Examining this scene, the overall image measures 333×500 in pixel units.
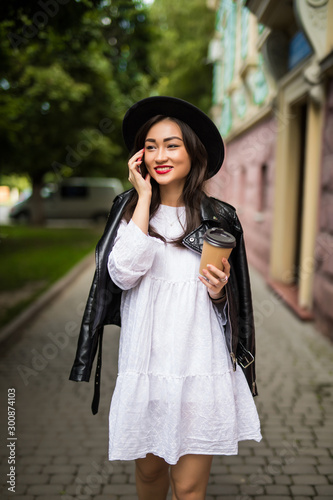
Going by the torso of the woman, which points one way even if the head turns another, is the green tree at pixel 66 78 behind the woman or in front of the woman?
behind

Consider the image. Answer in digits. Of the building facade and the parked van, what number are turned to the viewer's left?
2

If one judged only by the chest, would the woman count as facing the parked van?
no

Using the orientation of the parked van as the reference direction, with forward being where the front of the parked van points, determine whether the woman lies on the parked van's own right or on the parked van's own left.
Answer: on the parked van's own left

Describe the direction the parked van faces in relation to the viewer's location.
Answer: facing to the left of the viewer

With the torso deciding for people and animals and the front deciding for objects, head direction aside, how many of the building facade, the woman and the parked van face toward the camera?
1

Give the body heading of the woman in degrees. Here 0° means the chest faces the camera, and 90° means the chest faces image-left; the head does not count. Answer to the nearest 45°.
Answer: approximately 0°

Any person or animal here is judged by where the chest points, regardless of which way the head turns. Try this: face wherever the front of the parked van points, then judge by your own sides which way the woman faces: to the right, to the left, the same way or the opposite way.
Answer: to the left

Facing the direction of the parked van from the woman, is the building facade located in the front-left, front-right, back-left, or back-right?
front-right

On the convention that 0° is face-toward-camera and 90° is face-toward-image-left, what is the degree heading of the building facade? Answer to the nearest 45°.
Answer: approximately 90°

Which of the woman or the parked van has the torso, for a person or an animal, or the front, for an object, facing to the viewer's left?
the parked van

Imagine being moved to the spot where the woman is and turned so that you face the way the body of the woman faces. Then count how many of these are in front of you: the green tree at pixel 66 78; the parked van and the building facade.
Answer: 0
